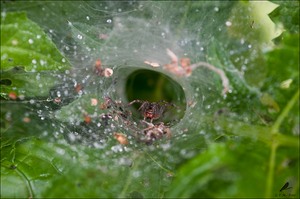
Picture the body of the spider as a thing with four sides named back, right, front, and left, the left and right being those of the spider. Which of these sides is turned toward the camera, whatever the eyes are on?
front

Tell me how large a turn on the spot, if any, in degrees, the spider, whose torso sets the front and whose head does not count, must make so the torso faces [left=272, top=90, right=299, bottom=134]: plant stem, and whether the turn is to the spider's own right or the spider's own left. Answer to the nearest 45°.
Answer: approximately 45° to the spider's own left
